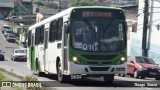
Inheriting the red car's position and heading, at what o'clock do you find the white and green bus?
The white and green bus is roughly at 2 o'clock from the red car.

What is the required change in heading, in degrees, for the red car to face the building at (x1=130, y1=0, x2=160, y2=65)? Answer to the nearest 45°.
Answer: approximately 135° to its left

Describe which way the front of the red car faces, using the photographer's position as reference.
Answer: facing the viewer and to the right of the viewer
